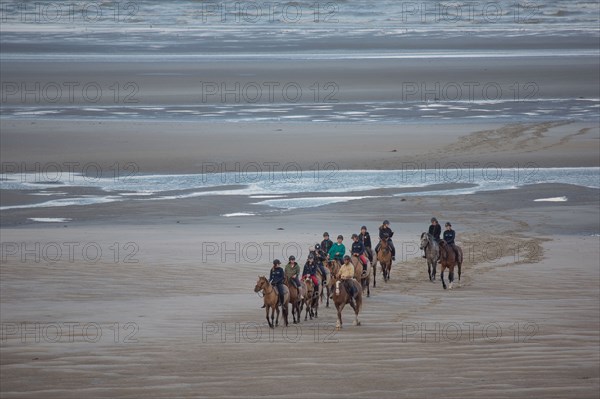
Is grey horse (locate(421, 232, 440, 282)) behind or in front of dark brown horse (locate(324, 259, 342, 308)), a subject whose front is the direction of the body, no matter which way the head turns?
behind

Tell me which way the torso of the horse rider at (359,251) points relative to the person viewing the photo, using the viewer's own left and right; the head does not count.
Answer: facing the viewer and to the left of the viewer

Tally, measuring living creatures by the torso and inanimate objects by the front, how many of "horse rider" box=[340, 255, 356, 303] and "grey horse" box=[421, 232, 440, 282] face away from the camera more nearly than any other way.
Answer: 0

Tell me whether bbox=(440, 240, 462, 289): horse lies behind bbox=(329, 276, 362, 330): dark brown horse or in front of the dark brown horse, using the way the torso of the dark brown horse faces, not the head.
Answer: behind

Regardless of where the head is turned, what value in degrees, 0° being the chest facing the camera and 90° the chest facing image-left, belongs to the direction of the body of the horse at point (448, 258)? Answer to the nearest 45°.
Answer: approximately 45°

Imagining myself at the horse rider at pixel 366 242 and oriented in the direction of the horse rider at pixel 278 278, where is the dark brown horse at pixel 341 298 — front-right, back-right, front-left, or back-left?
front-left

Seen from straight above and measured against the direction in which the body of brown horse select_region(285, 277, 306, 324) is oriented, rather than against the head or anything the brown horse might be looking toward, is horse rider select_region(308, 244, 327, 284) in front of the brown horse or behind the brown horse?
behind

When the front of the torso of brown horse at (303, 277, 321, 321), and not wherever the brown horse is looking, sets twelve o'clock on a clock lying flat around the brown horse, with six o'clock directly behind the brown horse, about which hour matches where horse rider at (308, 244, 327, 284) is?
The horse rider is roughly at 5 o'clock from the brown horse.

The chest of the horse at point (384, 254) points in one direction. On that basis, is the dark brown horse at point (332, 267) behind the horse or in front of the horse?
in front
